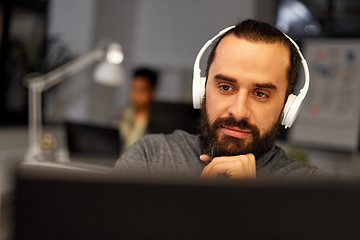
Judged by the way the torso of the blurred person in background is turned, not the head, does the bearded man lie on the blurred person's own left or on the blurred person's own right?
on the blurred person's own left

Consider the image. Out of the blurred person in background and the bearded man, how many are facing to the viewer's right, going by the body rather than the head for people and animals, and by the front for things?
0

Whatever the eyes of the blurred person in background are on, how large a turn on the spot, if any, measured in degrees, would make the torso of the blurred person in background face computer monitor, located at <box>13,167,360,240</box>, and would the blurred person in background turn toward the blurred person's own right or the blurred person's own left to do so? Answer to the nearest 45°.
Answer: approximately 45° to the blurred person's own left

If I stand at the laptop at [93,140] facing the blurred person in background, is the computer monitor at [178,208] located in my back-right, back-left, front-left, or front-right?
back-right

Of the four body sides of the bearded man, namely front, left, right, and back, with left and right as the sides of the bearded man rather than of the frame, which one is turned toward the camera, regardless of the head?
front

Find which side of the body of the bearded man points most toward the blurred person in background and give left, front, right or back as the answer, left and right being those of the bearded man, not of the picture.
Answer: back

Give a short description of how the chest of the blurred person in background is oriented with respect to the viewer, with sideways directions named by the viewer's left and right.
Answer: facing the viewer and to the left of the viewer
